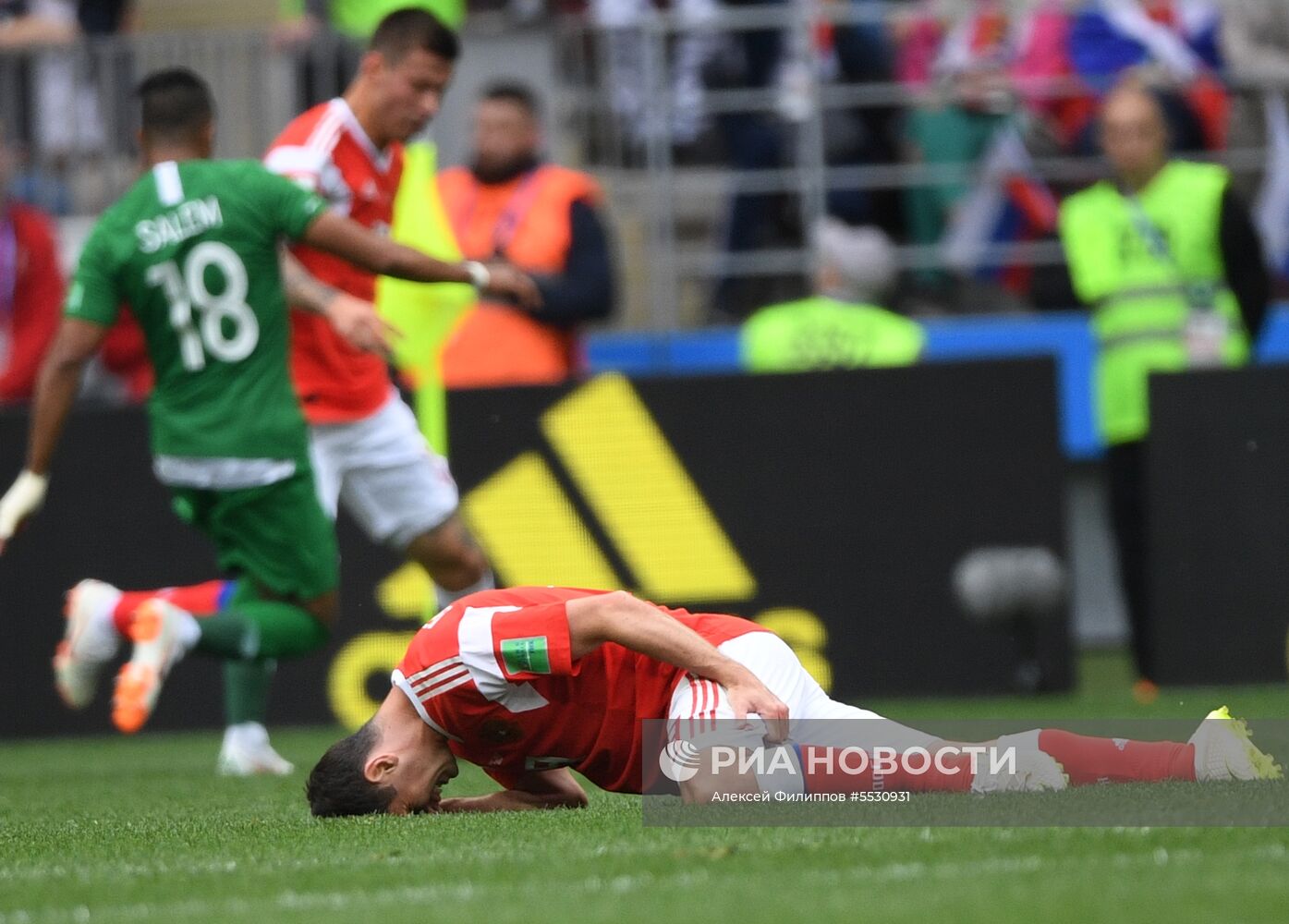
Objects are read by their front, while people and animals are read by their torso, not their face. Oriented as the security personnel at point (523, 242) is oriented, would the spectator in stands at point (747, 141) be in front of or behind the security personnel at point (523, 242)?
behind

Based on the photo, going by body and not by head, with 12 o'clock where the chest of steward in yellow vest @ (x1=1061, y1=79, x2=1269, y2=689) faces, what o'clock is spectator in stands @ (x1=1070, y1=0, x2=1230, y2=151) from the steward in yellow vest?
The spectator in stands is roughly at 6 o'clock from the steward in yellow vest.

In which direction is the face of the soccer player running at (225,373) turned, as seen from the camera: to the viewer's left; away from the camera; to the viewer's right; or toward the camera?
away from the camera

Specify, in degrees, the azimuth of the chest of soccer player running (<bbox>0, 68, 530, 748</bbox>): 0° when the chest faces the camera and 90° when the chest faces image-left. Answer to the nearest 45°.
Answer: approximately 225°

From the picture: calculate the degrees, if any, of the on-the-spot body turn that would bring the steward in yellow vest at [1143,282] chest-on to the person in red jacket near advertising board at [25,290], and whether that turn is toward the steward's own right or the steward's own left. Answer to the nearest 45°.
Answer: approximately 90° to the steward's own right

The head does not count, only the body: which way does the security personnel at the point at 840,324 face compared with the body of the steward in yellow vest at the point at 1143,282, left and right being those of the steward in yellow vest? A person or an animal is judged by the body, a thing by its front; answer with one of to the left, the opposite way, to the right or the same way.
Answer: the opposite way

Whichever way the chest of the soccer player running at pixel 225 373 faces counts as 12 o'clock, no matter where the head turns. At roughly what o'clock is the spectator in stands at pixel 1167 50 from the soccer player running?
The spectator in stands is roughly at 12 o'clock from the soccer player running.

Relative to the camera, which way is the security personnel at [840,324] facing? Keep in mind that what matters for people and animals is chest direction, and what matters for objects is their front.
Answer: away from the camera

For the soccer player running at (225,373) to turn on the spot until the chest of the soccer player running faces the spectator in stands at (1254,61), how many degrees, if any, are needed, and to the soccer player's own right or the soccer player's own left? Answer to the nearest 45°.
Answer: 0° — they already face them
